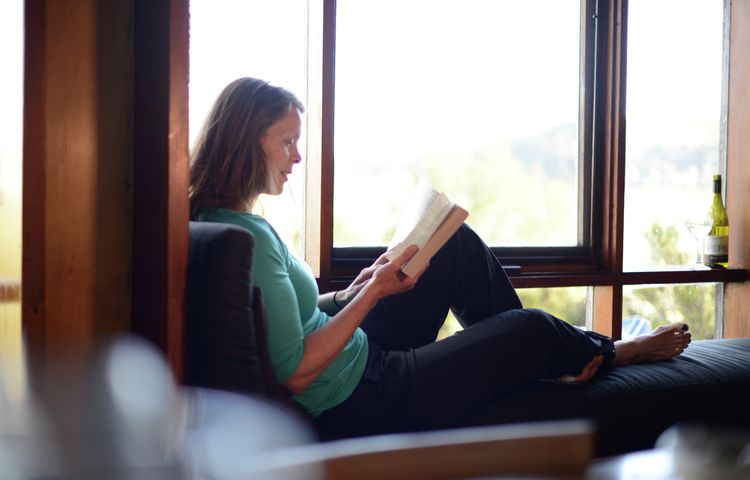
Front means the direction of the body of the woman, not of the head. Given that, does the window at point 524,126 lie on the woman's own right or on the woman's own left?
on the woman's own left

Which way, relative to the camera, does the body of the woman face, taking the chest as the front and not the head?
to the viewer's right

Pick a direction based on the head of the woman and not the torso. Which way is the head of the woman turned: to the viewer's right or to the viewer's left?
to the viewer's right

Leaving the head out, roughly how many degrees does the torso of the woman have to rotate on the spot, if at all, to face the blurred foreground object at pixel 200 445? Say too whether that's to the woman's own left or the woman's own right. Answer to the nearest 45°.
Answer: approximately 90° to the woman's own right

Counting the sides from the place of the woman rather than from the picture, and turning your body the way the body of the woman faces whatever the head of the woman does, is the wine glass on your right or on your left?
on your left

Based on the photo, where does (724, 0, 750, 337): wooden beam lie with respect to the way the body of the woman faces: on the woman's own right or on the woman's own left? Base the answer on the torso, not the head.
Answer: on the woman's own left
